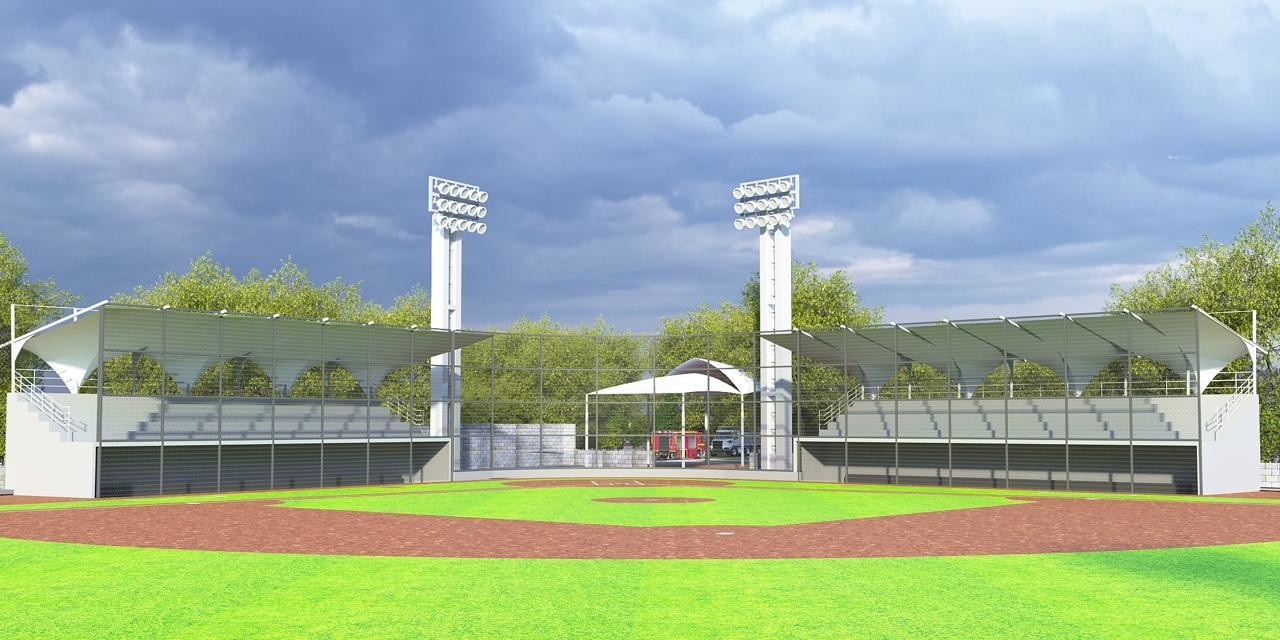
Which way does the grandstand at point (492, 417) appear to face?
toward the camera
